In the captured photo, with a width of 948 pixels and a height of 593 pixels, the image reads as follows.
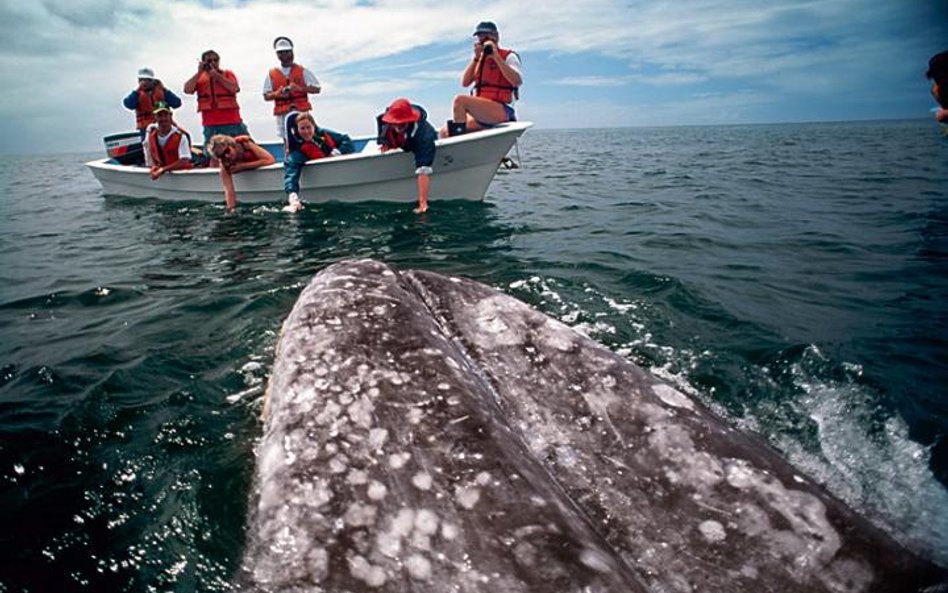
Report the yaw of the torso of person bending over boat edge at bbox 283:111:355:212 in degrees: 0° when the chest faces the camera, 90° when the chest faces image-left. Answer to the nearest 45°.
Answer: approximately 0°

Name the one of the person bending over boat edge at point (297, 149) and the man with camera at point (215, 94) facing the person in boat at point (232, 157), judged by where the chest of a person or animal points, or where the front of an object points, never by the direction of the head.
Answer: the man with camera

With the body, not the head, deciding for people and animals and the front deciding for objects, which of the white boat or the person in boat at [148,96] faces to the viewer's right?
the white boat

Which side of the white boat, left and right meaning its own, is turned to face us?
right

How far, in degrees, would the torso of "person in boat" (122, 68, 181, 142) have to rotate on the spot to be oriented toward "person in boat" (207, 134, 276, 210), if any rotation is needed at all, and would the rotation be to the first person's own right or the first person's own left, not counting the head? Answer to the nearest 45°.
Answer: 0° — they already face them

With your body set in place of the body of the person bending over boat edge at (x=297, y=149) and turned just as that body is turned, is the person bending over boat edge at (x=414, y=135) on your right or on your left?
on your left

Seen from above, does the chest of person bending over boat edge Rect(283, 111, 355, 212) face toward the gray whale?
yes

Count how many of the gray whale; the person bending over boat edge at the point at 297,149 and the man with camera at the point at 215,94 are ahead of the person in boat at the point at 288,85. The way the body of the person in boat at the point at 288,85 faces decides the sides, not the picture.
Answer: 2
